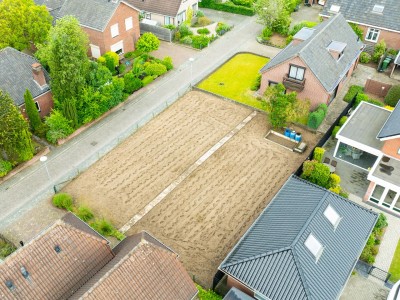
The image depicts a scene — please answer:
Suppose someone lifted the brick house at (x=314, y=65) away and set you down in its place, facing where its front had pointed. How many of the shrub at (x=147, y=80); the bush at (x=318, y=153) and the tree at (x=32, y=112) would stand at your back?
0

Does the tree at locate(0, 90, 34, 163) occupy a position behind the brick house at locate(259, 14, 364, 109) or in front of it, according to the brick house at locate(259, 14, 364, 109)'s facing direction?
in front

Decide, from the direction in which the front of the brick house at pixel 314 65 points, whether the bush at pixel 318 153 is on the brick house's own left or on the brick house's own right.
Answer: on the brick house's own left

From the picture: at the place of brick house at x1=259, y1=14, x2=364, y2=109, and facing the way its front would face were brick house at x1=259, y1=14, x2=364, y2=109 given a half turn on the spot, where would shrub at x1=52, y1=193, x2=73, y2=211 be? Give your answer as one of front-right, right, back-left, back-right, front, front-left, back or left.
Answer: back

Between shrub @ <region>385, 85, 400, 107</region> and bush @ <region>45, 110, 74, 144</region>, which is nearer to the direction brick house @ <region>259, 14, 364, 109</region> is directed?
the bush

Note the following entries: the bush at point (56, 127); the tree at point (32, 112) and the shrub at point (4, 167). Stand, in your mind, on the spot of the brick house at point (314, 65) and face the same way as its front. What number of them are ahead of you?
3

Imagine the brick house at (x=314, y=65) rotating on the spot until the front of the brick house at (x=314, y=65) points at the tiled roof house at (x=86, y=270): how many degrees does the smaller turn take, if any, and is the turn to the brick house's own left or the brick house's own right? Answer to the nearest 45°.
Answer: approximately 45° to the brick house's own left

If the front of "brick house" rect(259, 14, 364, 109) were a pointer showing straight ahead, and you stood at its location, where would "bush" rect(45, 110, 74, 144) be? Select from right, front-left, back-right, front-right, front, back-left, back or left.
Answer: front

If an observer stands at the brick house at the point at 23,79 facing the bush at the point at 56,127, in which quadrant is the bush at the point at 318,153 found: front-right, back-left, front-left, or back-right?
front-left

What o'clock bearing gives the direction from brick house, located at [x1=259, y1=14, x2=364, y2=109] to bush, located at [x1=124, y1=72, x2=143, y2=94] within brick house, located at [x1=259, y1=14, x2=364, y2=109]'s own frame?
The bush is roughly at 1 o'clock from the brick house.

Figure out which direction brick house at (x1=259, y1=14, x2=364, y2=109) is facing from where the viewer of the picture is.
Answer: facing the viewer and to the left of the viewer

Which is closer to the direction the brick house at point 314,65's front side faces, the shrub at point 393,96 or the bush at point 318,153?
the bush

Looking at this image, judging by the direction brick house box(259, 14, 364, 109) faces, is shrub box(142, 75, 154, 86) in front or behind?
in front

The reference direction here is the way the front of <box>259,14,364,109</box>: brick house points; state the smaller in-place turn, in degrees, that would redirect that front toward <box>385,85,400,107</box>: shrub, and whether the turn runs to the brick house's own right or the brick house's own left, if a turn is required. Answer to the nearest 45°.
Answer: approximately 135° to the brick house's own left

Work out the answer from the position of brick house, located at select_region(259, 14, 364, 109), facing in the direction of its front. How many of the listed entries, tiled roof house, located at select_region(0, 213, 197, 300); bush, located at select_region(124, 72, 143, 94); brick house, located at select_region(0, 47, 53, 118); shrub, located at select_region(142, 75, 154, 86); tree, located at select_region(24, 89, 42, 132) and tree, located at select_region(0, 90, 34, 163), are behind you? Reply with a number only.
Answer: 0

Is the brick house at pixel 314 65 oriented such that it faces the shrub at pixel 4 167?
yes
